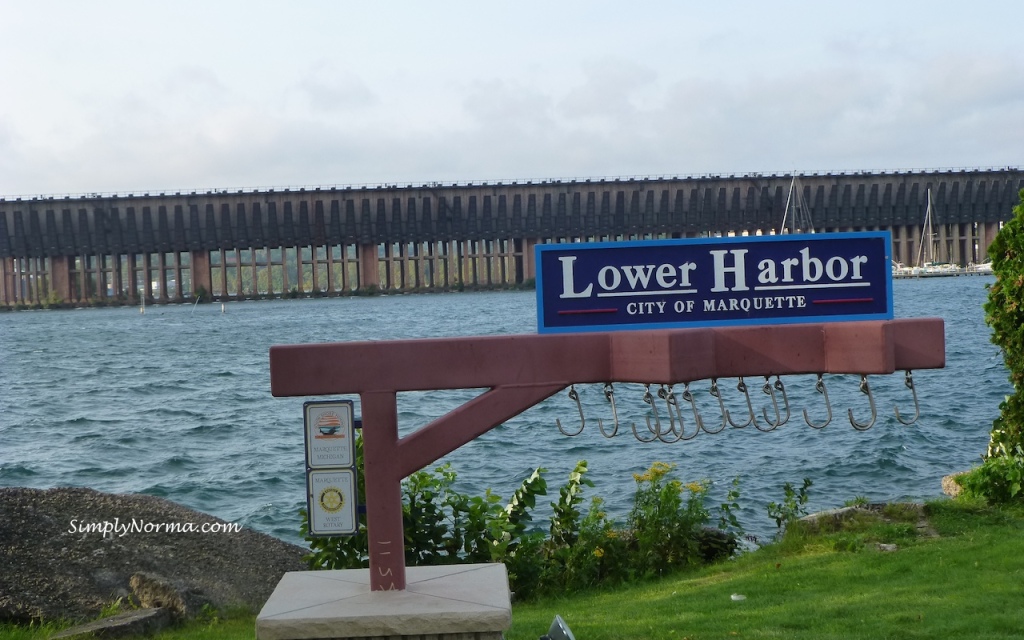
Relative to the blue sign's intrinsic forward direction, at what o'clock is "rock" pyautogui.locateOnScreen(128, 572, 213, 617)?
The rock is roughly at 4 o'clock from the blue sign.

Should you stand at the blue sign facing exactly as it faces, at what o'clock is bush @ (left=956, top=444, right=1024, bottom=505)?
The bush is roughly at 7 o'clock from the blue sign.

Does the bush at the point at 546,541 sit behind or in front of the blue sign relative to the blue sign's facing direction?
behind

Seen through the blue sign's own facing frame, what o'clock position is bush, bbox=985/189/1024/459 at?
The bush is roughly at 7 o'clock from the blue sign.

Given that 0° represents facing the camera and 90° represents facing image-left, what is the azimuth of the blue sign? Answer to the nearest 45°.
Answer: approximately 0°

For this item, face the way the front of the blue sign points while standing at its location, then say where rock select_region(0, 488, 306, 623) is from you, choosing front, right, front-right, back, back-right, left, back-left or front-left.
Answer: back-right
